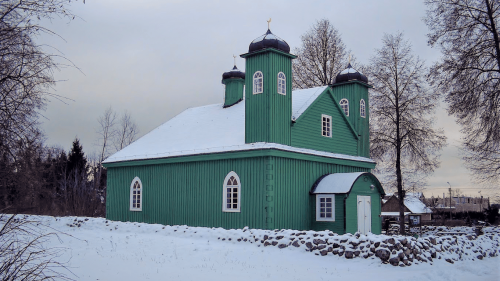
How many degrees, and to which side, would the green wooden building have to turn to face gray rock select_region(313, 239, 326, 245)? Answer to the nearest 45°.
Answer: approximately 45° to its right

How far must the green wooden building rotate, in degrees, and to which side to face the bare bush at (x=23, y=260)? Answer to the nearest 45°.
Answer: approximately 45° to its right

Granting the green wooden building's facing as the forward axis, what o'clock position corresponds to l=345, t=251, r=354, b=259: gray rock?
The gray rock is roughly at 1 o'clock from the green wooden building.

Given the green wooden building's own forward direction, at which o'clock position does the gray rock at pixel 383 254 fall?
The gray rock is roughly at 1 o'clock from the green wooden building.

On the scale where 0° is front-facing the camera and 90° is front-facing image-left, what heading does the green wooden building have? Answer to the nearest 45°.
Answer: approximately 315°
